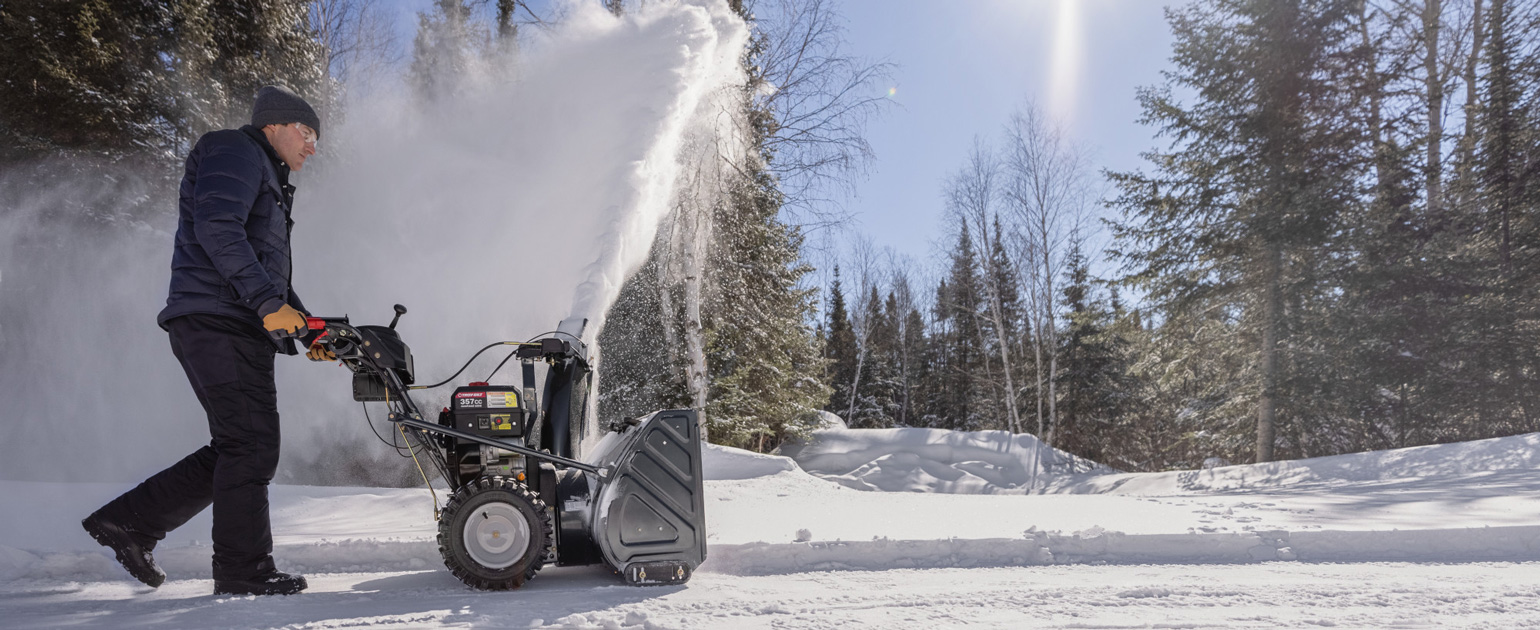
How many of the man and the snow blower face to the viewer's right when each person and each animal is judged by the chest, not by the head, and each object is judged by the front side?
2

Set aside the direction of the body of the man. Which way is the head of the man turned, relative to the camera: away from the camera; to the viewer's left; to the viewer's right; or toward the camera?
to the viewer's right

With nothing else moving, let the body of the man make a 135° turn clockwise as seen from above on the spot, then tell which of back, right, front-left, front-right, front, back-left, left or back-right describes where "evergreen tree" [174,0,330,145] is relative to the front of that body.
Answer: back-right

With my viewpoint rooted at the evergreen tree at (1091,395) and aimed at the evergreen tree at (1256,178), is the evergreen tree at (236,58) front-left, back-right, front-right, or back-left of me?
front-right

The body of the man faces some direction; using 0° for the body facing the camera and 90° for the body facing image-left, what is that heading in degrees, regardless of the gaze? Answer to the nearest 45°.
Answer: approximately 270°

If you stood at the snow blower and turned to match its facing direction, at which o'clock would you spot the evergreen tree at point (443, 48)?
The evergreen tree is roughly at 9 o'clock from the snow blower.

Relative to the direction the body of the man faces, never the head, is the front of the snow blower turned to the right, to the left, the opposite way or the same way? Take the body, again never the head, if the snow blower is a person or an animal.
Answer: the same way

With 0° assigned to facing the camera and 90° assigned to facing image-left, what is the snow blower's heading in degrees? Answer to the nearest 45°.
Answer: approximately 270°
